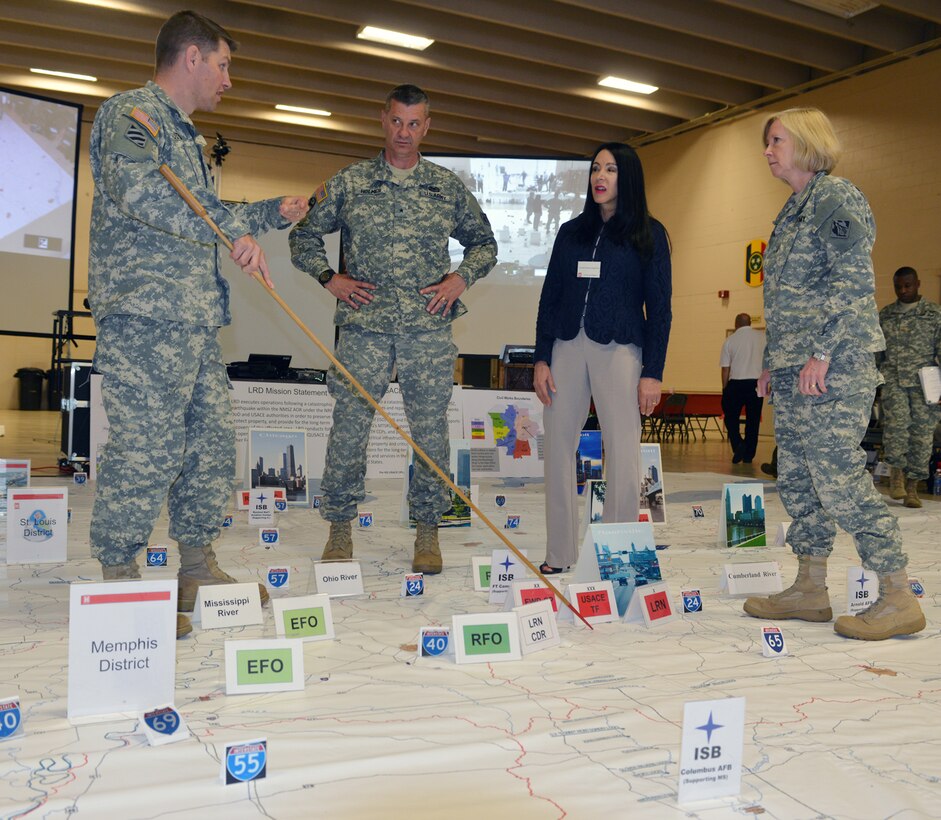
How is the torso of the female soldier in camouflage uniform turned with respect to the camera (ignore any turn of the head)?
to the viewer's left

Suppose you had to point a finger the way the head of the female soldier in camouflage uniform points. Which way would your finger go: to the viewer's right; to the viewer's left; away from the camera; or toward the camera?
to the viewer's left

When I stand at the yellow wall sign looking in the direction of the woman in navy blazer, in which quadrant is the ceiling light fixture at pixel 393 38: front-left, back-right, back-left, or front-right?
front-right

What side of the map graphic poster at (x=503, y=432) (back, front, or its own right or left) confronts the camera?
front

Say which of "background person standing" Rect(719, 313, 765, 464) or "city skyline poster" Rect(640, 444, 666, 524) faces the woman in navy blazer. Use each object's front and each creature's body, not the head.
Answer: the city skyline poster

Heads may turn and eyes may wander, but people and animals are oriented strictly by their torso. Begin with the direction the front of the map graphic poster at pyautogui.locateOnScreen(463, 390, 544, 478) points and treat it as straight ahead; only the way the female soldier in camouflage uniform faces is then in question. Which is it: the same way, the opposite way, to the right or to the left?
to the right

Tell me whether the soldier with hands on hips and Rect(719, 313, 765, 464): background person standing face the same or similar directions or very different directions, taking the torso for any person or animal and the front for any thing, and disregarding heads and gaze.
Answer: very different directions

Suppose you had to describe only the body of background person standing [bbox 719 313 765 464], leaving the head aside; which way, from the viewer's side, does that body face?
away from the camera

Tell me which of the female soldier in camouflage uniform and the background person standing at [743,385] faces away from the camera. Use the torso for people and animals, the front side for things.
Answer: the background person standing

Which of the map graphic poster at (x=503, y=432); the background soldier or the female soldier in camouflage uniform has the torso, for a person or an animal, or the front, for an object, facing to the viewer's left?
the female soldier in camouflage uniform

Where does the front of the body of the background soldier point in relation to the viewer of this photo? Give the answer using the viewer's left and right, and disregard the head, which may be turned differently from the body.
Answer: facing the viewer

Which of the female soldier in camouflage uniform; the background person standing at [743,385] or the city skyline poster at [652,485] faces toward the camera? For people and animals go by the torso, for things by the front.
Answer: the city skyline poster

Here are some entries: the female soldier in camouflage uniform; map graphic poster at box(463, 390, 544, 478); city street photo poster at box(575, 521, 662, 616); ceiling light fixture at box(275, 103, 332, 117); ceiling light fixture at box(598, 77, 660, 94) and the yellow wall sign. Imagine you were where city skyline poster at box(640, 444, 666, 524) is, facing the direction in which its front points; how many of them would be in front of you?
2

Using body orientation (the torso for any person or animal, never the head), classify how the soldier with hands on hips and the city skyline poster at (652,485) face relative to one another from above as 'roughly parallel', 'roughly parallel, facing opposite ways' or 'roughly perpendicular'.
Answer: roughly parallel

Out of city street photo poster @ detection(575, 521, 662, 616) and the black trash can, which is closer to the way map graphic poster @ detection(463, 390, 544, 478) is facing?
the city street photo poster

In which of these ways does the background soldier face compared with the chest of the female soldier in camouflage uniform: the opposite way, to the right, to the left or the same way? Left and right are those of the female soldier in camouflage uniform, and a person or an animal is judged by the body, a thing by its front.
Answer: to the left

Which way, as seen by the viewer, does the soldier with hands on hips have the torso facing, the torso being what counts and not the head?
toward the camera
